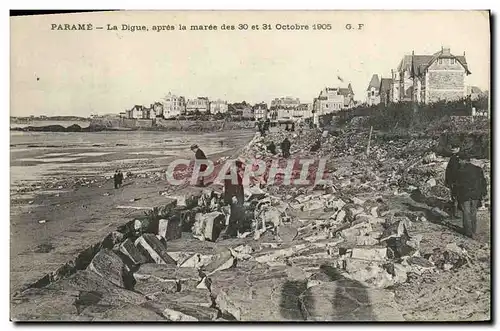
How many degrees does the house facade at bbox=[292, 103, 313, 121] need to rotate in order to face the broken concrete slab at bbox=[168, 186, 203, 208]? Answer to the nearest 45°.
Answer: approximately 45° to its right

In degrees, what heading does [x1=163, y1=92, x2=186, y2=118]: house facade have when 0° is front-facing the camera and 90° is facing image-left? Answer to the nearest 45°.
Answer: approximately 45°

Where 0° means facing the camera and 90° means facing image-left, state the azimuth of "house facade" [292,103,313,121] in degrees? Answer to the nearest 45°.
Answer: approximately 45°

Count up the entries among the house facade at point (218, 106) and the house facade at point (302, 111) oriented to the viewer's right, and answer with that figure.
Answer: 0

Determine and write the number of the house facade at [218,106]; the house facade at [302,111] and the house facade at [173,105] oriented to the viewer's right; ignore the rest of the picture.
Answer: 0

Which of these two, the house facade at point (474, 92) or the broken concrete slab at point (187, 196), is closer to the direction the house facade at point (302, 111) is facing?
the broken concrete slab

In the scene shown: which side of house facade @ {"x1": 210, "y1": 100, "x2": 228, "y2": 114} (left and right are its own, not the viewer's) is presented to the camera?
front
